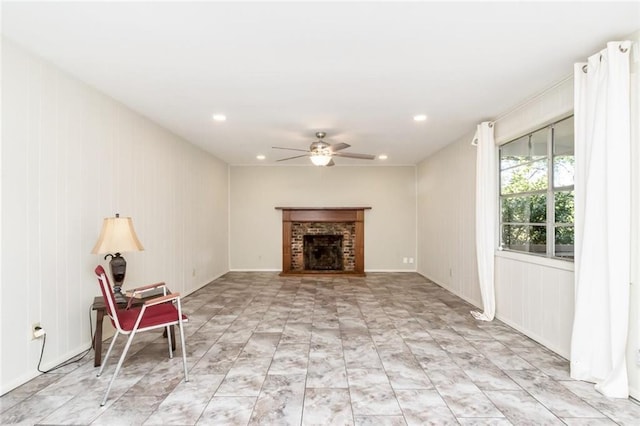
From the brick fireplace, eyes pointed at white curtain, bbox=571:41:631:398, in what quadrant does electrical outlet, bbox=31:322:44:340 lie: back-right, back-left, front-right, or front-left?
front-right

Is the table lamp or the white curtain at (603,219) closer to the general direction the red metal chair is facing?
the white curtain

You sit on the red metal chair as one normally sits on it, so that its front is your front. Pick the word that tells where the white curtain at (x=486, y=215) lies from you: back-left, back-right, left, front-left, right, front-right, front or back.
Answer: front

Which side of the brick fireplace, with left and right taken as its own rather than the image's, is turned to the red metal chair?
front

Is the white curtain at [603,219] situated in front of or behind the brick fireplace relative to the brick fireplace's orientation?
in front

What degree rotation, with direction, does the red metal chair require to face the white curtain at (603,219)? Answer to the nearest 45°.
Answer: approximately 45° to its right

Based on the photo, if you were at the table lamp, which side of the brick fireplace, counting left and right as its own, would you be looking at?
front

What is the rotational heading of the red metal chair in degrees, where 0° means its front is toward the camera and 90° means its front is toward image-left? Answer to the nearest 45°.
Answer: approximately 270°

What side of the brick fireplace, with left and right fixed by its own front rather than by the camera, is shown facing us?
front

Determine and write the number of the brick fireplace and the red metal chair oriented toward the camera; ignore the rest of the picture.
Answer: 1

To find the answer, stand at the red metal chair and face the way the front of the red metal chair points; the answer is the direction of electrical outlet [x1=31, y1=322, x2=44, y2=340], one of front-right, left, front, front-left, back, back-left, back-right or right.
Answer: back-left

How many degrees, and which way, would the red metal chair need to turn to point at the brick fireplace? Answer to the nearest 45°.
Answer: approximately 45° to its left

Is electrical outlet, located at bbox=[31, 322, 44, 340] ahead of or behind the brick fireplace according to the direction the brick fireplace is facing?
ahead

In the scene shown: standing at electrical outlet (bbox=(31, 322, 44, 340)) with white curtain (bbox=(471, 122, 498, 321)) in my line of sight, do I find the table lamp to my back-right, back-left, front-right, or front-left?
front-left

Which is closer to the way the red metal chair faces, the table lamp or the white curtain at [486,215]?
the white curtain
